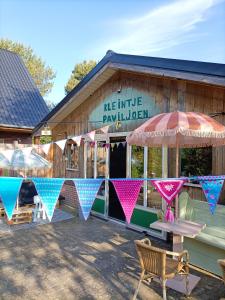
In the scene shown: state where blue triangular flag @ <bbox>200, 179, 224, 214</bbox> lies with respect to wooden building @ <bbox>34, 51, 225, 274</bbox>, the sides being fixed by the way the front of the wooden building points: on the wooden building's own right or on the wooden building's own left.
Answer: on the wooden building's own left

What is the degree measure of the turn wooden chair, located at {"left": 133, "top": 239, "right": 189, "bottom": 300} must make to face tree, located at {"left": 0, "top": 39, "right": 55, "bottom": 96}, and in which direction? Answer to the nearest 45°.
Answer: approximately 90° to its left

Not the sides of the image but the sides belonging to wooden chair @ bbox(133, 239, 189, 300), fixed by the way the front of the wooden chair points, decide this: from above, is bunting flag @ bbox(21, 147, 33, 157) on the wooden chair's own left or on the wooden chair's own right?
on the wooden chair's own left

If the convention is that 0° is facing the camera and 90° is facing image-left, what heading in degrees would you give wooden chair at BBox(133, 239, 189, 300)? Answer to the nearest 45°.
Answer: approximately 225°

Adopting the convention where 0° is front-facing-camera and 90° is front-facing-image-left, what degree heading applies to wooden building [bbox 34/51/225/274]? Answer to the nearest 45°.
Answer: approximately 45°

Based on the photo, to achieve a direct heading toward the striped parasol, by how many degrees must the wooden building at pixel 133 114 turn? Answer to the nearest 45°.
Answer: approximately 45° to its left

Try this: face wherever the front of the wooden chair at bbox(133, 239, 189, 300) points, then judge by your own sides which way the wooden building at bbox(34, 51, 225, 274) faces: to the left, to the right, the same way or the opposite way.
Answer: the opposite way

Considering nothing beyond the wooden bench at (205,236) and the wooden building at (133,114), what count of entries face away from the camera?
0

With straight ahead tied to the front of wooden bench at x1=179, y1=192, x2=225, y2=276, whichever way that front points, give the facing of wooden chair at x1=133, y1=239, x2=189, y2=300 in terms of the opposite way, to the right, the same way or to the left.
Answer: the opposite way

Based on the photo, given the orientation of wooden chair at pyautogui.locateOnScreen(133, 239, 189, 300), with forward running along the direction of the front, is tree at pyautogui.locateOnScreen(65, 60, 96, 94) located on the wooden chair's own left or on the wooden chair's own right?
on the wooden chair's own left

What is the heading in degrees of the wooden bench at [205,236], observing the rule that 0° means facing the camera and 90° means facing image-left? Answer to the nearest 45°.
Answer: approximately 45°
